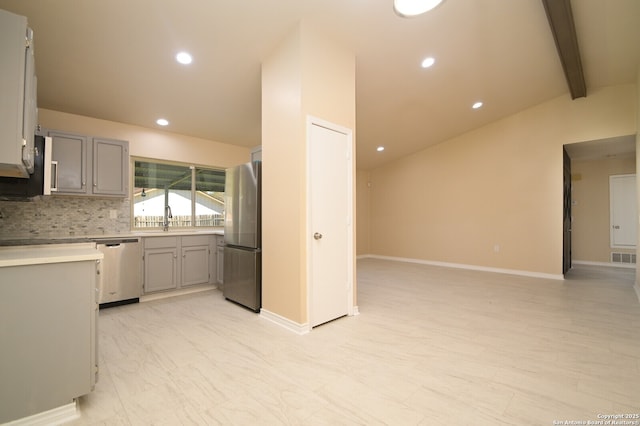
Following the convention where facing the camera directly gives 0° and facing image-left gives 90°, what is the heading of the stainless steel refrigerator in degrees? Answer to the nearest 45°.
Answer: approximately 45°

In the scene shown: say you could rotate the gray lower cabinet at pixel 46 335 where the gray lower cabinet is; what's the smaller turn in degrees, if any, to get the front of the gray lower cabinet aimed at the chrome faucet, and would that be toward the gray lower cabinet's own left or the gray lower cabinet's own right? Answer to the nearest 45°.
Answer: approximately 45° to the gray lower cabinet's own left

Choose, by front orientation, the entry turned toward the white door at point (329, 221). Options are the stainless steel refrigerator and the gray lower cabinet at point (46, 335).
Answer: the gray lower cabinet

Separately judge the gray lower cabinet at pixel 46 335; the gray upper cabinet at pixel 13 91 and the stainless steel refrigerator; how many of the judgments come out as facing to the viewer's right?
2

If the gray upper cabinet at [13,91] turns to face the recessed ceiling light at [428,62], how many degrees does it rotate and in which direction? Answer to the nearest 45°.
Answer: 0° — it already faces it

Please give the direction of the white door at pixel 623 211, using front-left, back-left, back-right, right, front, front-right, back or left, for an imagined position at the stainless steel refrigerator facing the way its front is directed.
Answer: back-left

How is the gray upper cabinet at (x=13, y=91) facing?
to the viewer's right

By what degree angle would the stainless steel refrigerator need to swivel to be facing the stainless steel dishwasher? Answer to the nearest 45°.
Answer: approximately 45° to its right

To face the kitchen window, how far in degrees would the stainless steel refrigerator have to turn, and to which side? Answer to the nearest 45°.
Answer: approximately 90° to its right

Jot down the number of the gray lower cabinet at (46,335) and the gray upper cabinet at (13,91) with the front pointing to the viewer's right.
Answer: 2

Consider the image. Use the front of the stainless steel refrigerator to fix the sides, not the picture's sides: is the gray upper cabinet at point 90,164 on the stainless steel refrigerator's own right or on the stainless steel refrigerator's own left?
on the stainless steel refrigerator's own right

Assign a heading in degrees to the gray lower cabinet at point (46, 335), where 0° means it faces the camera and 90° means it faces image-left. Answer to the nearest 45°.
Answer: approximately 270°

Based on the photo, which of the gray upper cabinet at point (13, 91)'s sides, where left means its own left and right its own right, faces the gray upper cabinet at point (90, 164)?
left

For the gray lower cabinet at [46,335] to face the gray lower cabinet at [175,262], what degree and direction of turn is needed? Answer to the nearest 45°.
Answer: approximately 45° to its left
